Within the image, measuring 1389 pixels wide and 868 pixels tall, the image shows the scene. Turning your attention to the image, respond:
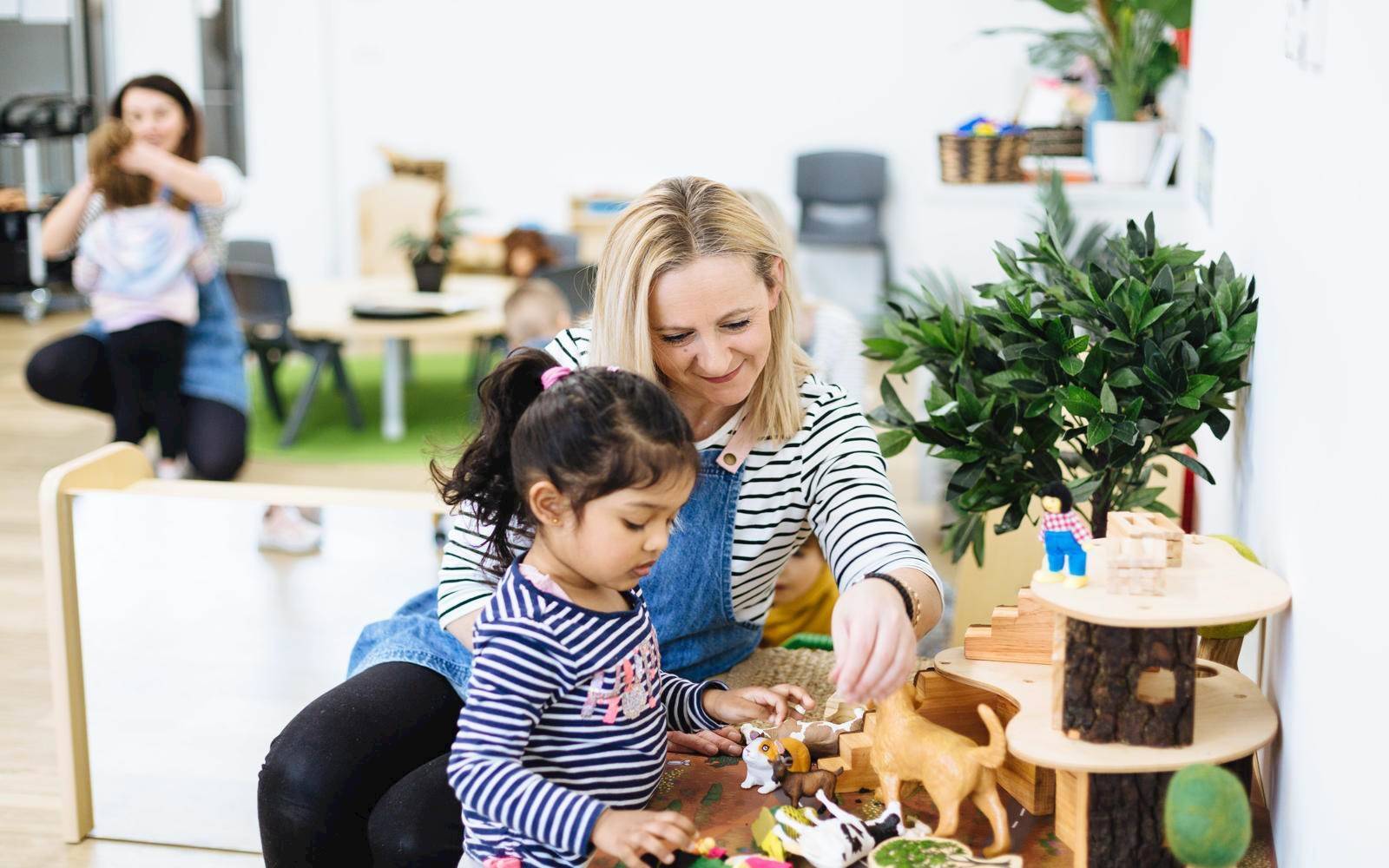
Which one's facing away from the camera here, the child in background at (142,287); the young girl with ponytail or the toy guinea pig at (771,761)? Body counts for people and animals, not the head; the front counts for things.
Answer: the child in background

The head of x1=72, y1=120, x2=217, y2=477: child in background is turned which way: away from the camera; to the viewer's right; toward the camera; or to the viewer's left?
away from the camera

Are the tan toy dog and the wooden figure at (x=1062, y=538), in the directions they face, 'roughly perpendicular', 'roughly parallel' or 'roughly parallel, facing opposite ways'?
roughly perpendicular

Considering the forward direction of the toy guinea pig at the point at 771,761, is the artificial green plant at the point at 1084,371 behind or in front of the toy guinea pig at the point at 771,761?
behind

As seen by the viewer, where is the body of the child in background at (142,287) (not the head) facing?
away from the camera

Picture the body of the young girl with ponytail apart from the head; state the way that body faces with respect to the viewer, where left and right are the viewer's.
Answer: facing the viewer and to the right of the viewer

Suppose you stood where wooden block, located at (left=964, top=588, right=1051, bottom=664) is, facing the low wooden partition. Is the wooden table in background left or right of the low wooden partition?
right

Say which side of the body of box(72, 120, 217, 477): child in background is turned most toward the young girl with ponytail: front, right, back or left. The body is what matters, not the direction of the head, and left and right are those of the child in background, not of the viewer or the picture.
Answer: back

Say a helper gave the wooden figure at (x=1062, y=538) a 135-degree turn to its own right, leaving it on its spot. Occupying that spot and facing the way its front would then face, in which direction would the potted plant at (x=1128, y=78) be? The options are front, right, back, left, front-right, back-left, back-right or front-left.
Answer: front

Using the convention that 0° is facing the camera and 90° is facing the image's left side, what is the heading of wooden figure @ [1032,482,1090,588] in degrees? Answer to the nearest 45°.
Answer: approximately 45°

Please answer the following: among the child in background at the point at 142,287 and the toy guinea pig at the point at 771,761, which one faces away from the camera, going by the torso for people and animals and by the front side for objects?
the child in background
